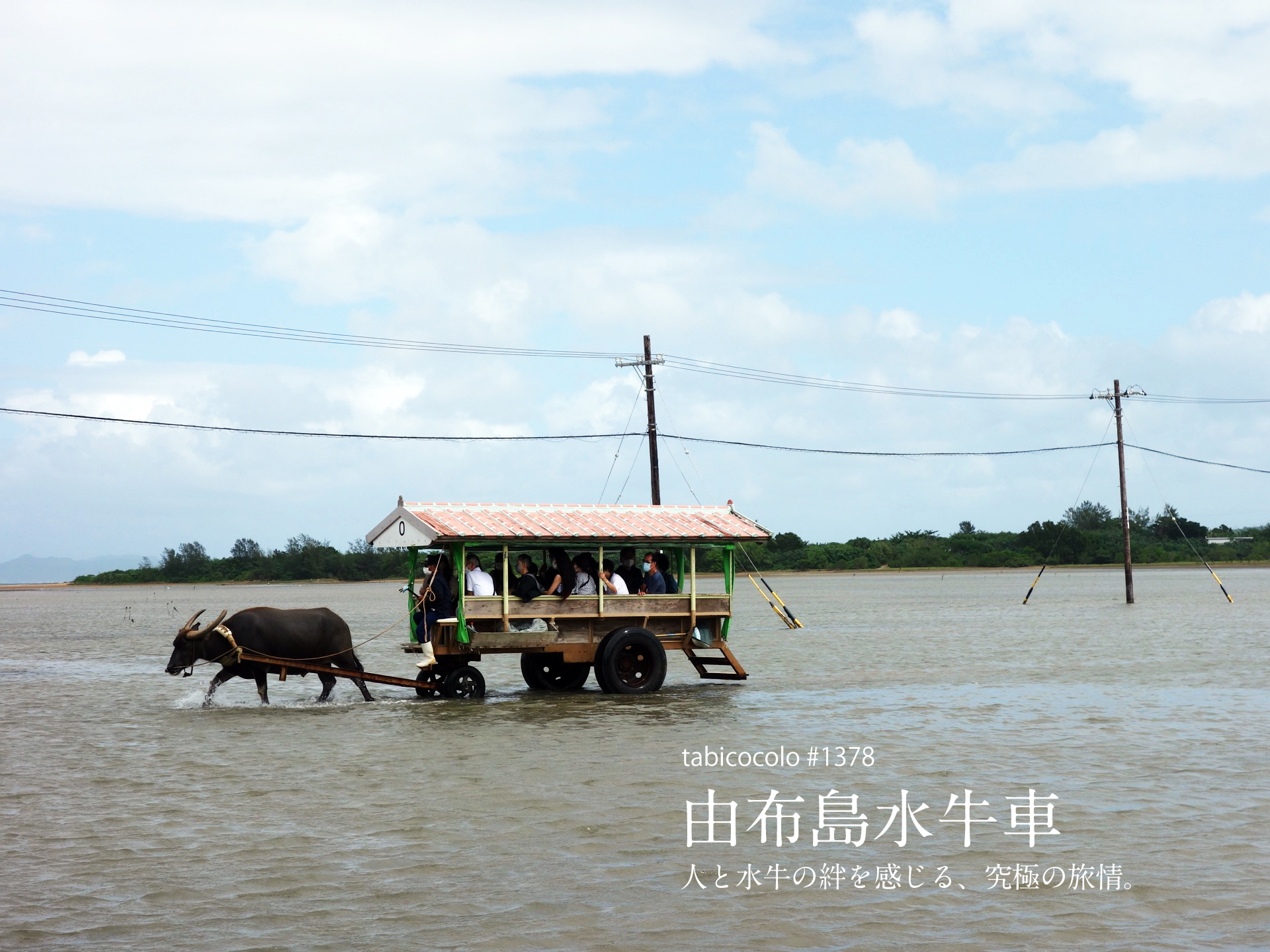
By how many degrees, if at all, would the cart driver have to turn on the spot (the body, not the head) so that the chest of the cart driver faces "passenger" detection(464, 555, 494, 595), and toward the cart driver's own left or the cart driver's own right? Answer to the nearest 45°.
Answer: approximately 180°

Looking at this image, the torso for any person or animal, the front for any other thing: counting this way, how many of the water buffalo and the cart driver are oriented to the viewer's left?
2

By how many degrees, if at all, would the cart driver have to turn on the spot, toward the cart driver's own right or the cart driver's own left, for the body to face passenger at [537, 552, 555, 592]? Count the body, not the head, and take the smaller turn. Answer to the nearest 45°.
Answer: approximately 135° to the cart driver's own right

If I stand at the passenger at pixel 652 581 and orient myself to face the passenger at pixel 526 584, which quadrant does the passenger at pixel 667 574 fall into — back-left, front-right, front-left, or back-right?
back-right

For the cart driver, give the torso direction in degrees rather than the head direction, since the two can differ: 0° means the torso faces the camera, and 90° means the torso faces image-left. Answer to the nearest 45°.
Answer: approximately 90°

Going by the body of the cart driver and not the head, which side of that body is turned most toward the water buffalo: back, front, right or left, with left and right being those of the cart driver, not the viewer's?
front

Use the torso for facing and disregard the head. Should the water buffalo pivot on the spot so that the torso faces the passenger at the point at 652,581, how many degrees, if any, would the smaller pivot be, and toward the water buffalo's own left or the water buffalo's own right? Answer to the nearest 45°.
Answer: approximately 180°

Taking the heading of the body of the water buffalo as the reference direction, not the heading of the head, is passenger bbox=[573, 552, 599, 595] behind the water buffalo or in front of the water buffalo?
behind

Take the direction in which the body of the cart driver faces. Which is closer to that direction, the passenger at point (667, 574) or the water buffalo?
the water buffalo

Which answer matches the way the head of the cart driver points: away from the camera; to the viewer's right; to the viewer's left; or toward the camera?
to the viewer's left

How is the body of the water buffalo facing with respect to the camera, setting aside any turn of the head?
to the viewer's left
